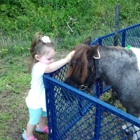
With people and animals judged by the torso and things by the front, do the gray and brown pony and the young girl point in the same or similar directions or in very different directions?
very different directions

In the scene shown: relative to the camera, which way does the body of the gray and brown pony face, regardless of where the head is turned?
to the viewer's left

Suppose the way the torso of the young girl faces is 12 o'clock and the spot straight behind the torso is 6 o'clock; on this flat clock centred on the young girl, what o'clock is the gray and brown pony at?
The gray and brown pony is roughly at 12 o'clock from the young girl.

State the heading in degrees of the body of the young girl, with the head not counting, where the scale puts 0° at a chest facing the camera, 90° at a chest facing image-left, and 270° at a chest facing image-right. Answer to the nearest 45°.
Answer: approximately 270°

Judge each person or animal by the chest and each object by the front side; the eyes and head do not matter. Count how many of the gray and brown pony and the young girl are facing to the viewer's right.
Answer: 1
